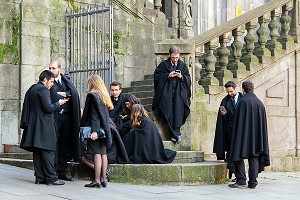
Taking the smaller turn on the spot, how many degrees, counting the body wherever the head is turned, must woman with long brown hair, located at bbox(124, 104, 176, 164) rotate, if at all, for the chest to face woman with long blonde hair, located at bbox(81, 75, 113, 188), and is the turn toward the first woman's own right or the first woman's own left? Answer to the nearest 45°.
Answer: approximately 90° to the first woman's own left

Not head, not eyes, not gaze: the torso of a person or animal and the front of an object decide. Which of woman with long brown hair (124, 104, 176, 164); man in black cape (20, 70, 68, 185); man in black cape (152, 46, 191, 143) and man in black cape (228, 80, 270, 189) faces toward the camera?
man in black cape (152, 46, 191, 143)

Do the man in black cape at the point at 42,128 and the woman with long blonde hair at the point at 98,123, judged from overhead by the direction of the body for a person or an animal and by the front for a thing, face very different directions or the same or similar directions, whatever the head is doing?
very different directions

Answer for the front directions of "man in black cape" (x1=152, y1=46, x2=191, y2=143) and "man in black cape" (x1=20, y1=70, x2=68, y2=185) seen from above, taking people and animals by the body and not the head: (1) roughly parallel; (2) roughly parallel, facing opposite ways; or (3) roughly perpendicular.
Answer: roughly perpendicular

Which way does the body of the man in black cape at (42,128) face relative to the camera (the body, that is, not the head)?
to the viewer's right

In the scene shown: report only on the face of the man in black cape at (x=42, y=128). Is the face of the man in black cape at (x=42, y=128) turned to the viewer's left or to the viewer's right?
to the viewer's right

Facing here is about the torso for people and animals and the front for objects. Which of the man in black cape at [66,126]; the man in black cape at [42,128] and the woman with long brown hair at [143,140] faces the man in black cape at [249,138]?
the man in black cape at [42,128]

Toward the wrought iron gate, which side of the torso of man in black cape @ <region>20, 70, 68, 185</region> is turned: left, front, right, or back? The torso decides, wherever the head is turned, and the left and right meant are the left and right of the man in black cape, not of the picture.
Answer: left

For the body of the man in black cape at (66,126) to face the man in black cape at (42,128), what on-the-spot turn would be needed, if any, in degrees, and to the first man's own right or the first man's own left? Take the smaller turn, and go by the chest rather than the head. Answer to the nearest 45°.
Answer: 0° — they already face them

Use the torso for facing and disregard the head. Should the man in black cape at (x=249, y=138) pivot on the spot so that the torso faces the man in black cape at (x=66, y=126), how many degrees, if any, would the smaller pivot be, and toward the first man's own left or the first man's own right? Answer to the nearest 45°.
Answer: approximately 45° to the first man's own left

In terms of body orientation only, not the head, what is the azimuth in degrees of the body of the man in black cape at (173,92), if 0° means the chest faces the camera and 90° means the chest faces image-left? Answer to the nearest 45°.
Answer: approximately 0°
